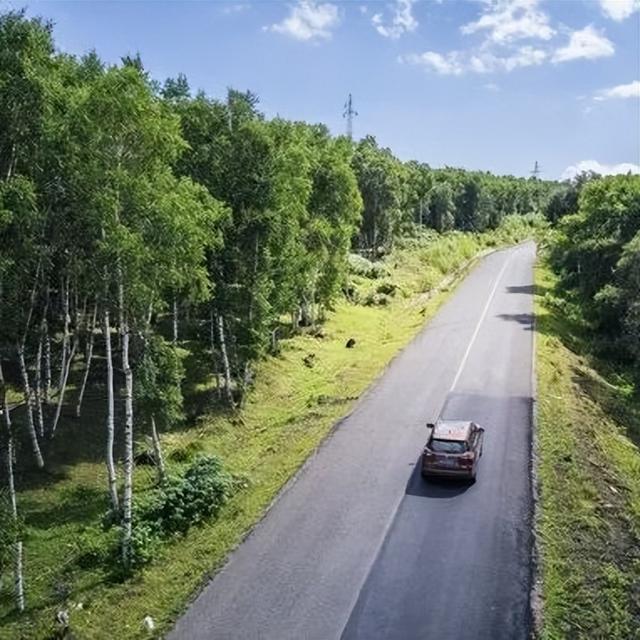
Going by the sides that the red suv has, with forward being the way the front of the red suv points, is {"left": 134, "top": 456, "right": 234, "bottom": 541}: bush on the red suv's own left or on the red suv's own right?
on the red suv's own left

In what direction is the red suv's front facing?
away from the camera
